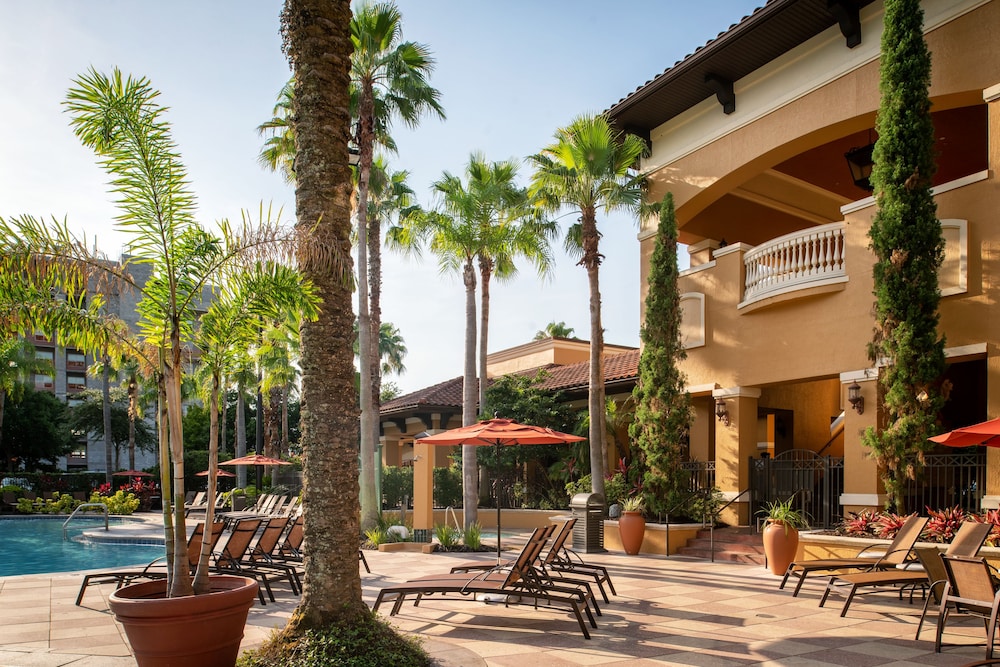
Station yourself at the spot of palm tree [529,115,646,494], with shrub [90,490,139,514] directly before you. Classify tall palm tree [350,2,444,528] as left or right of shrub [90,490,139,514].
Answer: left

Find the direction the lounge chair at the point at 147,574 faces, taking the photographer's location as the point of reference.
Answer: facing to the left of the viewer

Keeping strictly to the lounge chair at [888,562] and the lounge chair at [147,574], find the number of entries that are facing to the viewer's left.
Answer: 2

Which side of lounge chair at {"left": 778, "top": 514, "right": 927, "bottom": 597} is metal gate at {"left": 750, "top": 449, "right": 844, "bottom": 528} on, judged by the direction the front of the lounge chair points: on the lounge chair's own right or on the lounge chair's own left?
on the lounge chair's own right

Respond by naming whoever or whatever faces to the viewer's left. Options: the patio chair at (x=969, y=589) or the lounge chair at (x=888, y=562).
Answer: the lounge chair at (x=888, y=562)

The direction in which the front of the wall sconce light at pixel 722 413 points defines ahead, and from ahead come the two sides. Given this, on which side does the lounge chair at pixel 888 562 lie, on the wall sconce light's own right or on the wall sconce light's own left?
on the wall sconce light's own left

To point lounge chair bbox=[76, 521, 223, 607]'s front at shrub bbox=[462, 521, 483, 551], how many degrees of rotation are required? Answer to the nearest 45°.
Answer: approximately 135° to its right

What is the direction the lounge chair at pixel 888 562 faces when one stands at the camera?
facing to the left of the viewer
